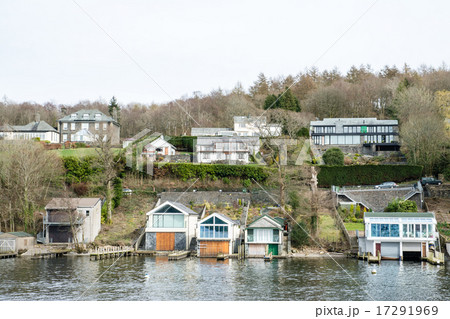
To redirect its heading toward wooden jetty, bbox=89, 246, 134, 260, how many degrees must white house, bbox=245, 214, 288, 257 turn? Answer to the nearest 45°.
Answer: approximately 90° to its right

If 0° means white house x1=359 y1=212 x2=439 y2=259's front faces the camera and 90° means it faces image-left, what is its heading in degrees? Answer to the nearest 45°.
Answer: approximately 0°

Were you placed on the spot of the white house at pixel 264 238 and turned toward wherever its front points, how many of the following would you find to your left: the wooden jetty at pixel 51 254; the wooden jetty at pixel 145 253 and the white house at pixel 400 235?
1

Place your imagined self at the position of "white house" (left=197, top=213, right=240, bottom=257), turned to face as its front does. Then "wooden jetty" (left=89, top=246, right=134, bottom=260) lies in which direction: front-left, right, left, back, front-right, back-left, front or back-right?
right

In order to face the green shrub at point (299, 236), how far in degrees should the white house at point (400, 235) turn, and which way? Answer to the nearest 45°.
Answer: approximately 90° to its right

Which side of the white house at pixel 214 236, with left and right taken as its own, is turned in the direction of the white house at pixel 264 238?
left

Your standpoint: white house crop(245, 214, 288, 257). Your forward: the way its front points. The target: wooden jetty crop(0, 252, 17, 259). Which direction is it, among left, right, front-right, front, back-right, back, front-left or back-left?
right

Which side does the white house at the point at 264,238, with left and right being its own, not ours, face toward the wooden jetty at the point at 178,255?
right

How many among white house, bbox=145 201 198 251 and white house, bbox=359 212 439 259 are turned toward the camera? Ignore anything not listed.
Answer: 2

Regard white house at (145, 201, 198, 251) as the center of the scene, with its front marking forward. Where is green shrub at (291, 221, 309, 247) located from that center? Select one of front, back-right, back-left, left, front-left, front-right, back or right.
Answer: left

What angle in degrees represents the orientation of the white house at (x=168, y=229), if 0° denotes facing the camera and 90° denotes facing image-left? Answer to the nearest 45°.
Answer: approximately 0°

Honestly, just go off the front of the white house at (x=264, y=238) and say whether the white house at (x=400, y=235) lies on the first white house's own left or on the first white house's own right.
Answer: on the first white house's own left

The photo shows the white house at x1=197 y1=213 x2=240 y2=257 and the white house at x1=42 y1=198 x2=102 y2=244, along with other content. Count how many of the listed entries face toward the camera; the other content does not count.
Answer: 2

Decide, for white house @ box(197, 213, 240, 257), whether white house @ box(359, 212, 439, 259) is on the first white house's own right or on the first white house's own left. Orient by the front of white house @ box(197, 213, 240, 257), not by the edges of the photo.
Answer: on the first white house's own left

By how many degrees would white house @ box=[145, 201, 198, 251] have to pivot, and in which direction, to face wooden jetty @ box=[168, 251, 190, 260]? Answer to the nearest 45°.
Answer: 0° — it already faces it
